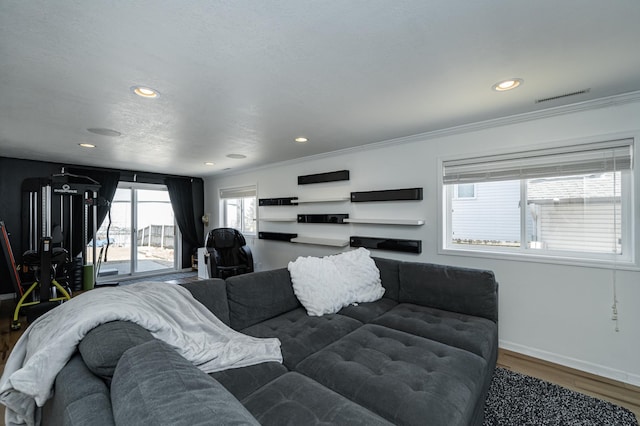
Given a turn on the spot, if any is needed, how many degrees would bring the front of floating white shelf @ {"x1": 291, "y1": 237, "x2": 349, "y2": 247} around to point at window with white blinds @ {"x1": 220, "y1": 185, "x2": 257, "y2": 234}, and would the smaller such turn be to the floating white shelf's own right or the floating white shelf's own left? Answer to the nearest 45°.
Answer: approximately 90° to the floating white shelf's own right

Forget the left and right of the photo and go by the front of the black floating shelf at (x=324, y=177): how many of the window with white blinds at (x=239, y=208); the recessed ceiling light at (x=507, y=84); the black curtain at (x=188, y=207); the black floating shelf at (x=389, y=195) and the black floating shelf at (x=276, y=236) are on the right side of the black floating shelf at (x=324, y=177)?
3

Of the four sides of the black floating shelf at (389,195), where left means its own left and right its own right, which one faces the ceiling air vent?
left

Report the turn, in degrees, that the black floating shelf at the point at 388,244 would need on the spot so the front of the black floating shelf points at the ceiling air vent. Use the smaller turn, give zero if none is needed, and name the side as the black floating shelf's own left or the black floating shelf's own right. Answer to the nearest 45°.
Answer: approximately 90° to the black floating shelf's own left

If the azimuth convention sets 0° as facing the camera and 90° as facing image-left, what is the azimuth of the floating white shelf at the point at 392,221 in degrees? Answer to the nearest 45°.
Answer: approximately 45°

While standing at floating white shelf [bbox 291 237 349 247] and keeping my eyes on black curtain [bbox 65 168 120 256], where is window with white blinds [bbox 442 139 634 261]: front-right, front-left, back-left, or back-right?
back-left

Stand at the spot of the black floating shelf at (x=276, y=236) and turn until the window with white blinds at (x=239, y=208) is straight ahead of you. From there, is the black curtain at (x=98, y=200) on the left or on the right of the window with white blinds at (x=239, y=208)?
left

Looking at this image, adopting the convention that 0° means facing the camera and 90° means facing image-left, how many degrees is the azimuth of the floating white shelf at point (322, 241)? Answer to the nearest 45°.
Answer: approximately 45°

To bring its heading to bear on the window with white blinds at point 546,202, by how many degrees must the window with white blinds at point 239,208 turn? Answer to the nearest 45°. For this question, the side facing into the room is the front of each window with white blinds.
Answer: approximately 90° to its left

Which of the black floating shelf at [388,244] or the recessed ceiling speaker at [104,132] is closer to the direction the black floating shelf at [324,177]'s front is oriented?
the recessed ceiling speaker

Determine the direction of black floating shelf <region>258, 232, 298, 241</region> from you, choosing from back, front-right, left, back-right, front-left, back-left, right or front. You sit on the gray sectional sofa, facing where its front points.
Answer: back-left

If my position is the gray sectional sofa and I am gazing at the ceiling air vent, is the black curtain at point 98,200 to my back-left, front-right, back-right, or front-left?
back-left

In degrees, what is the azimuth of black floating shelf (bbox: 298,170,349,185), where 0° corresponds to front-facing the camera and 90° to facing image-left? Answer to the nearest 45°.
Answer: approximately 45°
